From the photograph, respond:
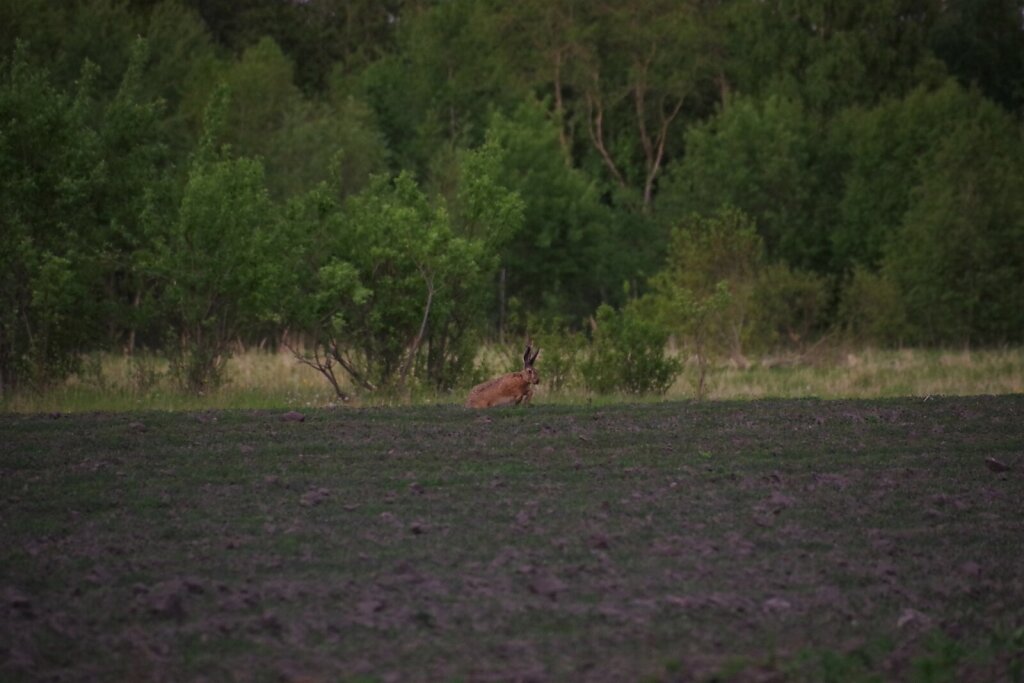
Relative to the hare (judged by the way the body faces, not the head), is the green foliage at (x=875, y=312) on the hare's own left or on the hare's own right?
on the hare's own left

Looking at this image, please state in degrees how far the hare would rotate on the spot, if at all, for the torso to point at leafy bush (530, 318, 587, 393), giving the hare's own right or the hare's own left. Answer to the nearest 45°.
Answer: approximately 90° to the hare's own left

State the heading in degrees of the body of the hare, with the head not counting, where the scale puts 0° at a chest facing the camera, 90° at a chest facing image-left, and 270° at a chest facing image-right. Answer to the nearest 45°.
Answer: approximately 270°

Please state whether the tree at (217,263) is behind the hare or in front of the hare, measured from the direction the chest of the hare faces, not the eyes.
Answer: behind

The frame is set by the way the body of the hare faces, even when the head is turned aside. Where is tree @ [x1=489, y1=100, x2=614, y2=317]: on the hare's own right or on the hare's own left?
on the hare's own left

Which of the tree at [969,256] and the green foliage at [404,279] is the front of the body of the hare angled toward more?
the tree

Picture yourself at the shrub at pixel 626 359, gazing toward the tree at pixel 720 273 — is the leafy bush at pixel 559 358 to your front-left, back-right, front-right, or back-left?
back-left

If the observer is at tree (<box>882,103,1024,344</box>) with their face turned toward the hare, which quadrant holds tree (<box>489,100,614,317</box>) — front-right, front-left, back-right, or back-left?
front-right

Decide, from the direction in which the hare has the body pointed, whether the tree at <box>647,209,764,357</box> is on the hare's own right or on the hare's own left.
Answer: on the hare's own left

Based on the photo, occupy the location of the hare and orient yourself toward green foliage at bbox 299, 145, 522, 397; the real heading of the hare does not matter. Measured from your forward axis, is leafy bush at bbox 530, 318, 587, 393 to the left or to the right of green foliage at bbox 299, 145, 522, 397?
right
